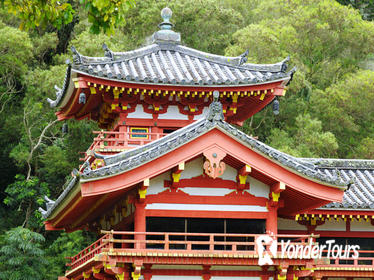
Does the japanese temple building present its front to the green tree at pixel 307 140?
no

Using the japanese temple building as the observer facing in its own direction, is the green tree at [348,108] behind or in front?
behind

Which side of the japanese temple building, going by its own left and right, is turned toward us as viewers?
front

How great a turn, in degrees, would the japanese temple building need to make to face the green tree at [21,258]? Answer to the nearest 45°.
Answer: approximately 135° to its right

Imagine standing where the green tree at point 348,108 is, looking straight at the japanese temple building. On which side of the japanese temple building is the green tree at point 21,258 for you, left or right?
right

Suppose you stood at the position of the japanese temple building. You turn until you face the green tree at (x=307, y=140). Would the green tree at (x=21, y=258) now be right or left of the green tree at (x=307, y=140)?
left
